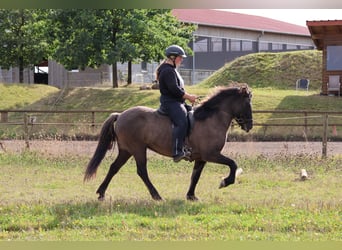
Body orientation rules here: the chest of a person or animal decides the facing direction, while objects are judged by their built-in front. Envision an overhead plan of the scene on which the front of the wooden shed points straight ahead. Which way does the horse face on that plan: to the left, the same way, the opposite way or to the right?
to the left

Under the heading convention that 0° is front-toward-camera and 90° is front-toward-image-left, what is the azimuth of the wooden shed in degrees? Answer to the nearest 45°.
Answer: approximately 0°

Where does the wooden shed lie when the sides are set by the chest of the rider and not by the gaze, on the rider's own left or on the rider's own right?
on the rider's own left

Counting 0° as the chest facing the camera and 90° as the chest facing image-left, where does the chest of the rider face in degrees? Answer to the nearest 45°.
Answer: approximately 270°

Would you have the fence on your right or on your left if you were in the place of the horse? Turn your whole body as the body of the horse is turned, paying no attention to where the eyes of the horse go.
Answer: on your left

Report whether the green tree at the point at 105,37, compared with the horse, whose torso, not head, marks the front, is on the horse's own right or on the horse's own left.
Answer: on the horse's own left

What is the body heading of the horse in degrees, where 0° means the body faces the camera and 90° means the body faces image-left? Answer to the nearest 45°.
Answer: approximately 270°

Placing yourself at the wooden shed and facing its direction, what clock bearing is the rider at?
The rider is roughly at 12 o'clock from the wooden shed.

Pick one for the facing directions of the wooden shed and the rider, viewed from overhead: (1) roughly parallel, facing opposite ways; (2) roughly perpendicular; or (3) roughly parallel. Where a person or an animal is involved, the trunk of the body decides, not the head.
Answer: roughly perpendicular

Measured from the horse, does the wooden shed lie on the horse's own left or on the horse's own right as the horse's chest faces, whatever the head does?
on the horse's own left

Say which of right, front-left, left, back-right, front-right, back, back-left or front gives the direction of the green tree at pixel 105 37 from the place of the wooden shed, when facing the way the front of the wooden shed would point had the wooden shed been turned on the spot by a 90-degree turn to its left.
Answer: back

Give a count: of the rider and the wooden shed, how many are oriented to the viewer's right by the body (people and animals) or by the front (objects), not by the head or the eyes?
1

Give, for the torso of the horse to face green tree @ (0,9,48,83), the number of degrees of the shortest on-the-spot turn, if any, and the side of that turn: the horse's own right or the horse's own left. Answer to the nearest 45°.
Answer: approximately 90° to the horse's own left

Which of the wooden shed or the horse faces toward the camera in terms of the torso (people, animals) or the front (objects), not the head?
the wooden shed
